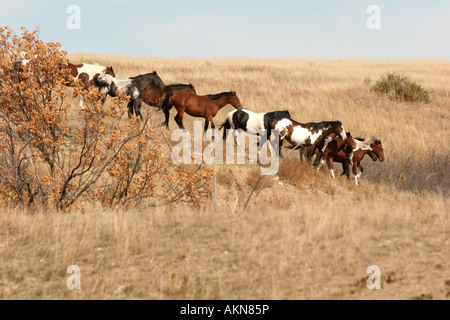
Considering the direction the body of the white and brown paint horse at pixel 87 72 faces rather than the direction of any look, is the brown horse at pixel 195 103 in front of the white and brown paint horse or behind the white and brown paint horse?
in front

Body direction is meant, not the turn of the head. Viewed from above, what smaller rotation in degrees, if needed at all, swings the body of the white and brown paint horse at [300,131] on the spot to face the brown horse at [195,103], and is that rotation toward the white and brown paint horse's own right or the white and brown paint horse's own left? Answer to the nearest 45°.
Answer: approximately 180°

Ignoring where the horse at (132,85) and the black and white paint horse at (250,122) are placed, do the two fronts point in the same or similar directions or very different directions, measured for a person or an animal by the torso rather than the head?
same or similar directions

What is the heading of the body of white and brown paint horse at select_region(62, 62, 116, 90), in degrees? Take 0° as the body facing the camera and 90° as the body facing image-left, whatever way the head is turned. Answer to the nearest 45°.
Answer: approximately 270°

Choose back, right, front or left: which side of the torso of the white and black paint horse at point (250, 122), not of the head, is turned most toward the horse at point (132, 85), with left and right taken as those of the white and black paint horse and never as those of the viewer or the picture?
back

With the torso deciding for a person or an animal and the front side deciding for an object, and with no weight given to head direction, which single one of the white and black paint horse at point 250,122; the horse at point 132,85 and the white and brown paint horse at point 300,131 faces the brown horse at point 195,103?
the horse

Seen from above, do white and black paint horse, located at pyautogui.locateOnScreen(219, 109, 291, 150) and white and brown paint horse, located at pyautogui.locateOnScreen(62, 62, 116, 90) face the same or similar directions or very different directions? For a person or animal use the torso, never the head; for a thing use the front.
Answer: same or similar directions

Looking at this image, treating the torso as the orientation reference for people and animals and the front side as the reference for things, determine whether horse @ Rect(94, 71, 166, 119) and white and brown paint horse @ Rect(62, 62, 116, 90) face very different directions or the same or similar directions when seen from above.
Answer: same or similar directions

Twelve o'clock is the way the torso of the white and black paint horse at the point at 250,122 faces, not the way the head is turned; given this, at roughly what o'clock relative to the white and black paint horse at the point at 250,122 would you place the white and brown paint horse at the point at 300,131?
the white and brown paint horse at the point at 300,131 is roughly at 12 o'clock from the white and black paint horse at the point at 250,122.

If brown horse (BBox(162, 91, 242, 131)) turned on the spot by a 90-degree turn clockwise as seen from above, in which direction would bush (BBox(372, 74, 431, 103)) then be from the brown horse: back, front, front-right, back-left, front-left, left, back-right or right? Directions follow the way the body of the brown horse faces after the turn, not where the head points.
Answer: back-left

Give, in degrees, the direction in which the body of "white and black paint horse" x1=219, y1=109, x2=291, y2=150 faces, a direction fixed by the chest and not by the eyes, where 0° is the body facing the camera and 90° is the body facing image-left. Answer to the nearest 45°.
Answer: approximately 270°

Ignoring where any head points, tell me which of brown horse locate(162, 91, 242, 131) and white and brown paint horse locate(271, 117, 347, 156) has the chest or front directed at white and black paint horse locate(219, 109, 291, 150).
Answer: the brown horse

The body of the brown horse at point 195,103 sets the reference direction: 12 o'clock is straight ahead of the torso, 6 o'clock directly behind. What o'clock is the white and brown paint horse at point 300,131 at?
The white and brown paint horse is roughly at 12 o'clock from the brown horse.

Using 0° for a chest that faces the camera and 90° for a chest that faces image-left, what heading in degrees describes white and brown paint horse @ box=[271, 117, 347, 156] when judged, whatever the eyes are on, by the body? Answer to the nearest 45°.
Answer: approximately 270°

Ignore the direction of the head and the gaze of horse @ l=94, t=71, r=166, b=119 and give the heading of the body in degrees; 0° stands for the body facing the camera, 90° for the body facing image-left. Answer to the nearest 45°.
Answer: approximately 270°
